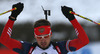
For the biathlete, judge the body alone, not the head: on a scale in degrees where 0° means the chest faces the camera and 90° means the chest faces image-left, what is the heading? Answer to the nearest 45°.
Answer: approximately 0°
